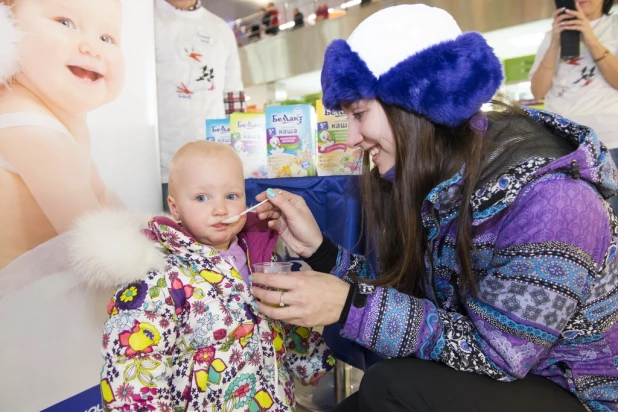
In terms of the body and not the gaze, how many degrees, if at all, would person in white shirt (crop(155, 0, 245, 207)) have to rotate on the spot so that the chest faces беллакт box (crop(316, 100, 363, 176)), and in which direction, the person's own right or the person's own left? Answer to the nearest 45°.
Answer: approximately 45° to the person's own left

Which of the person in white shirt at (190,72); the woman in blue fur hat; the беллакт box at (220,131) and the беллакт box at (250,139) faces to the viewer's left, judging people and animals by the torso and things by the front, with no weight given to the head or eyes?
the woman in blue fur hat

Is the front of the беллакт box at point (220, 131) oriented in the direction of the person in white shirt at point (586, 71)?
no

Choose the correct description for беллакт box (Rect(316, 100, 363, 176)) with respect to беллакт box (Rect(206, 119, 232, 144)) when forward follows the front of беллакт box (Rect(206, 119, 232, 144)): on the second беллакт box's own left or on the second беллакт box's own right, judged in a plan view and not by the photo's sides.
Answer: on the second беллакт box's own left

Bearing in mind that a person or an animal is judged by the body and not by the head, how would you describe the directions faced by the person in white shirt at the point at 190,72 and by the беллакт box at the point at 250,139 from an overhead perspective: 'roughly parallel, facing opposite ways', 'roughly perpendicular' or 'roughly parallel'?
roughly parallel

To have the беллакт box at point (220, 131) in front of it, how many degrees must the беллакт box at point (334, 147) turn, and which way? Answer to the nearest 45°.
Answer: approximately 135° to its right

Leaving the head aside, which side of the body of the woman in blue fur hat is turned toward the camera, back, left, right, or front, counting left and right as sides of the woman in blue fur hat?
left

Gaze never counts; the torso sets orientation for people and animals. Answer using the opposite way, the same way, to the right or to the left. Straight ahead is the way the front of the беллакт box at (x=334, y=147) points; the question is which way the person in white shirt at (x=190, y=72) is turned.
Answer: the same way

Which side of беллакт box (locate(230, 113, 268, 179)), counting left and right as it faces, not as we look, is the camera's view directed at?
front

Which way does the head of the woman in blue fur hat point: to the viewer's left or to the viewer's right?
to the viewer's left

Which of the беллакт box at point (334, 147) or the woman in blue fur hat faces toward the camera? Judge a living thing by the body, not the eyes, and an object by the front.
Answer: the беллакт box

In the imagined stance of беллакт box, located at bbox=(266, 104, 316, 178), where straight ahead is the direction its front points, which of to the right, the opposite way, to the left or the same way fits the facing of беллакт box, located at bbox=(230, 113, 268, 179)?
the same way

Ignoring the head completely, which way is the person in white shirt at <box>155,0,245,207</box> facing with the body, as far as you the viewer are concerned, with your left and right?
facing the viewer

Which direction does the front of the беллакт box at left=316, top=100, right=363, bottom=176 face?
toward the camera

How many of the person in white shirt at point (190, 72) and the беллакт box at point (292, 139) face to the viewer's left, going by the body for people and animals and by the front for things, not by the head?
0

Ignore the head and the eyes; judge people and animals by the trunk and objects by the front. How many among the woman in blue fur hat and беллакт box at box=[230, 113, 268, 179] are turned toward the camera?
1
